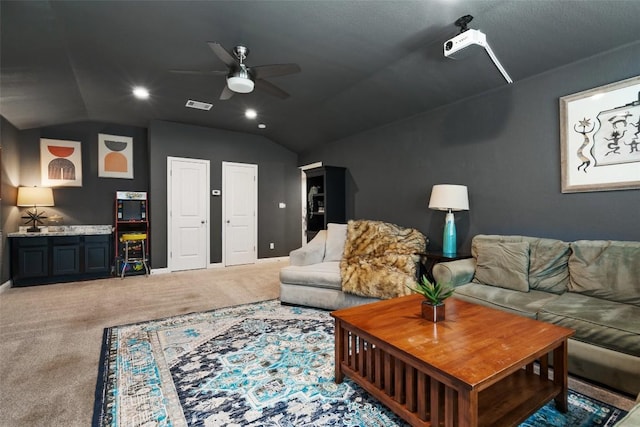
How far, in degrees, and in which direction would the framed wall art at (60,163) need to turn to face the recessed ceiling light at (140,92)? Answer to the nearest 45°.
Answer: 0° — it already faces it

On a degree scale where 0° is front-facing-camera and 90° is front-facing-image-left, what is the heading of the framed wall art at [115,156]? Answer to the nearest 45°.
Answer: approximately 0°

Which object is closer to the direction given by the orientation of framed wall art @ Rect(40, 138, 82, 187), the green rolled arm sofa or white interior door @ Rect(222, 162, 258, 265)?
the green rolled arm sofa

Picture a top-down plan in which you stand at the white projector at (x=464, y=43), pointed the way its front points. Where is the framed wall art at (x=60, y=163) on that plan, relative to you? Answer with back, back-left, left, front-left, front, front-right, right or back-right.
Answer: front-right

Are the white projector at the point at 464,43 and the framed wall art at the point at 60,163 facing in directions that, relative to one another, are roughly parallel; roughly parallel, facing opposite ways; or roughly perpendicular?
roughly perpendicular

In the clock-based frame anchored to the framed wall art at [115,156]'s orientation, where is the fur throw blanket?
The fur throw blanket is roughly at 11 o'clock from the framed wall art.

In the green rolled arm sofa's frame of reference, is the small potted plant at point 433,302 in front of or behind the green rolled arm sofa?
in front

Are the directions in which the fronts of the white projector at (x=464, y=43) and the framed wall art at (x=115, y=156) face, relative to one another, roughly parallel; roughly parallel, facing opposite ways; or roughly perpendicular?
roughly perpendicular

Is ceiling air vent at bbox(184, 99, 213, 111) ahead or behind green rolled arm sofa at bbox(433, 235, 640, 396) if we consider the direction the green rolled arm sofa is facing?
ahead

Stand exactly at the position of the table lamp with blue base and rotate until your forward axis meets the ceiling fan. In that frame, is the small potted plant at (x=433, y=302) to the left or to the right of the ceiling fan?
left
